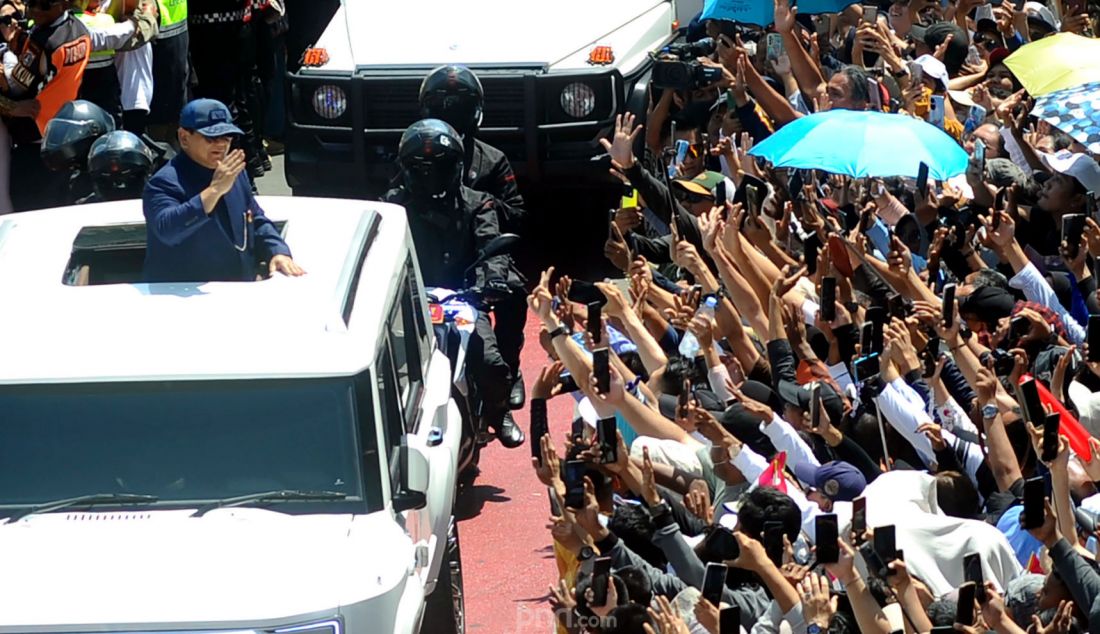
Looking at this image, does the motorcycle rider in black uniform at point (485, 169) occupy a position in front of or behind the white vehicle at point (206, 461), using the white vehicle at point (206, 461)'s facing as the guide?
behind

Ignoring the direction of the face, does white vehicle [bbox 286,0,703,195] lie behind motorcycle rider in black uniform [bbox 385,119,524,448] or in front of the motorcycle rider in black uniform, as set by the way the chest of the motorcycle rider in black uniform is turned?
behind

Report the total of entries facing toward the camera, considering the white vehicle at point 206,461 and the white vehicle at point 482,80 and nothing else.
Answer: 2

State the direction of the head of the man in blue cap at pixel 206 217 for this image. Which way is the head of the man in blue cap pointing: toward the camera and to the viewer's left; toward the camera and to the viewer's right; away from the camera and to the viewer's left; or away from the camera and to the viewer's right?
toward the camera and to the viewer's right

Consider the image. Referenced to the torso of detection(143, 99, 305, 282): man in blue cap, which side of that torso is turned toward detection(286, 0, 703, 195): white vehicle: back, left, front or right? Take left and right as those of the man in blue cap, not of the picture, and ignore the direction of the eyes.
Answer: left

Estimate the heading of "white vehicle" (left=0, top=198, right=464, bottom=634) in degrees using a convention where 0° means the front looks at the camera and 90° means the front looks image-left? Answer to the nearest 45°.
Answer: approximately 0°

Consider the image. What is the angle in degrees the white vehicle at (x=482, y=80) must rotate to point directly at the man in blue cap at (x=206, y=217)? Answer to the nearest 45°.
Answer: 0° — it already faces them
